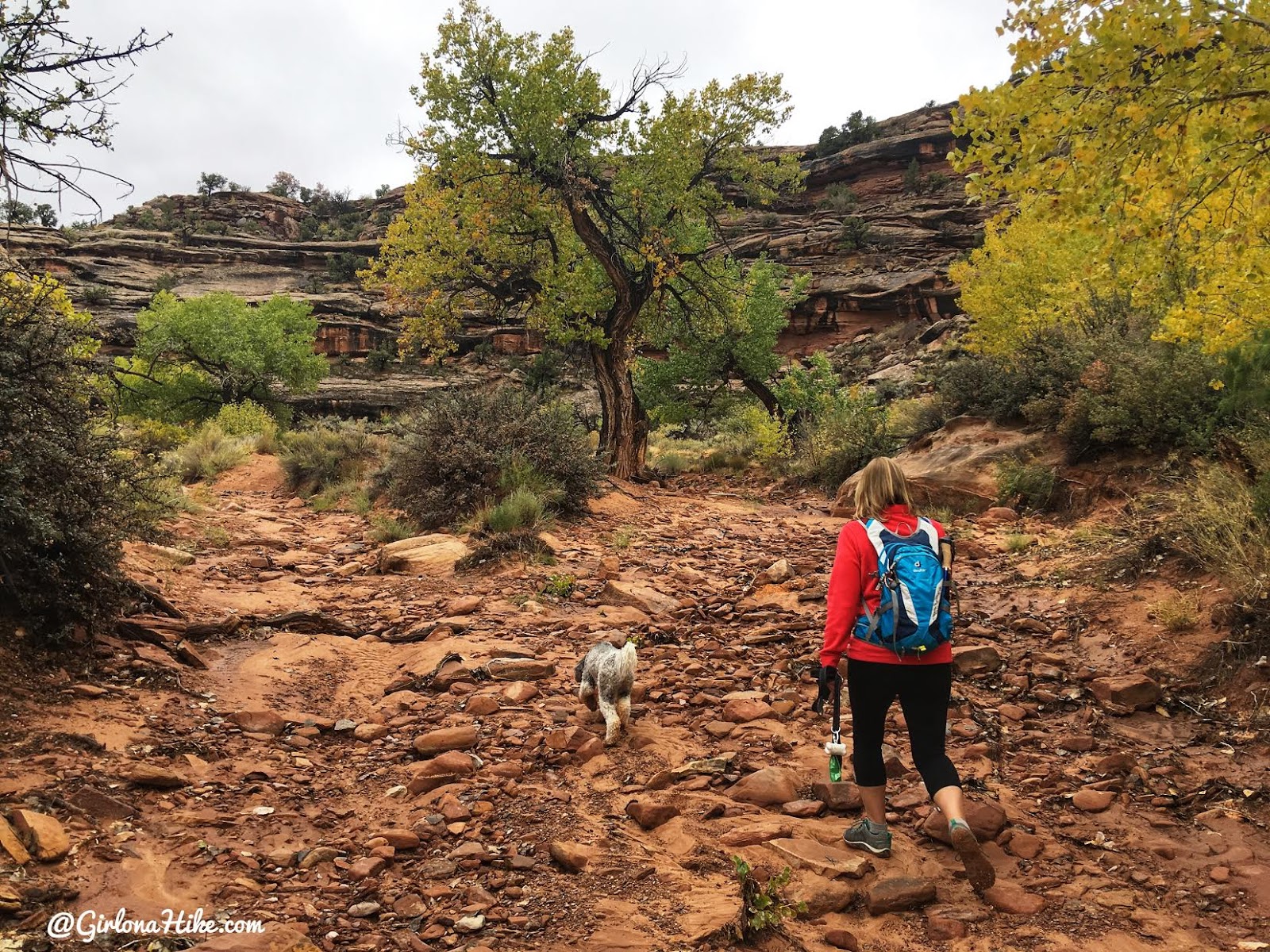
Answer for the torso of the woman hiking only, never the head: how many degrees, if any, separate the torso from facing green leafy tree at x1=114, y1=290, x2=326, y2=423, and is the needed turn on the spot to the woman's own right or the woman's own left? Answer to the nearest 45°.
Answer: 0° — they already face it

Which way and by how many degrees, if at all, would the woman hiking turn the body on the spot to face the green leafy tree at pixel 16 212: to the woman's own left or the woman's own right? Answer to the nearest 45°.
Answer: approximately 45° to the woman's own left

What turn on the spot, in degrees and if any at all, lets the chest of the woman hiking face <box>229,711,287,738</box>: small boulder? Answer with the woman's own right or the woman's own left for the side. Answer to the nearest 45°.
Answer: approximately 45° to the woman's own left

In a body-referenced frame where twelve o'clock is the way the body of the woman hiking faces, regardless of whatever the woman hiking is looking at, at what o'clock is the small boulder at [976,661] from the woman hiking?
The small boulder is roughly at 2 o'clock from the woman hiking.

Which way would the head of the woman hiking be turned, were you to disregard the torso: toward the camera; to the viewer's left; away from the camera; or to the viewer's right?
away from the camera

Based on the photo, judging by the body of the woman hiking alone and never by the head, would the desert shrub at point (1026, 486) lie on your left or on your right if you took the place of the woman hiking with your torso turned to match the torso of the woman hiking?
on your right

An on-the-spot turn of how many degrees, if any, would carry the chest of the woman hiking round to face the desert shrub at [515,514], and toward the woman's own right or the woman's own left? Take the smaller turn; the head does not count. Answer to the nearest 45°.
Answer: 0° — they already face it

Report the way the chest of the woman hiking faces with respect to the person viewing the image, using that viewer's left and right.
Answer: facing away from the viewer and to the left of the viewer

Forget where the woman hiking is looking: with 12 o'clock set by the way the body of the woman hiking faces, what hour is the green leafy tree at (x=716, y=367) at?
The green leafy tree is roughly at 1 o'clock from the woman hiking.

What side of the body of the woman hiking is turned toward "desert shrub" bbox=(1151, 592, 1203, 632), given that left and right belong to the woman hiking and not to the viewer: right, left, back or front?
right

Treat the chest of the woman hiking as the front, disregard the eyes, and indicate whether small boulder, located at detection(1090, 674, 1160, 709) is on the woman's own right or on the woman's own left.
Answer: on the woman's own right

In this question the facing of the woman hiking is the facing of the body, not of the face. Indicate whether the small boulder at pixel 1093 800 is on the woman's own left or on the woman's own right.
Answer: on the woman's own right
